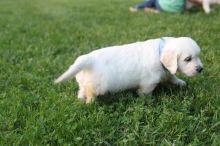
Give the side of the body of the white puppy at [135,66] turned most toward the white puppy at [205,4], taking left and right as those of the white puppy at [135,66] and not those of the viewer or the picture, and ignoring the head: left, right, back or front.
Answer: left

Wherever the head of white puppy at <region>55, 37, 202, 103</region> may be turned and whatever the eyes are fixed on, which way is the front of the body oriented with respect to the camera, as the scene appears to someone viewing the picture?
to the viewer's right
